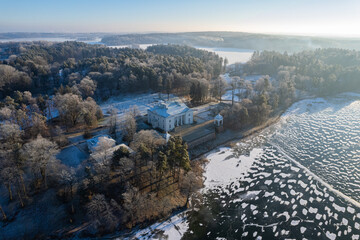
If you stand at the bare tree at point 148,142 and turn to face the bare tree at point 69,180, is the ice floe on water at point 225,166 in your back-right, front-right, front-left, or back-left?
back-left

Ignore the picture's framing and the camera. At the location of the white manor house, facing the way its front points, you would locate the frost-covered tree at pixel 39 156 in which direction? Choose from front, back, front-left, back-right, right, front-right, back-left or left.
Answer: right

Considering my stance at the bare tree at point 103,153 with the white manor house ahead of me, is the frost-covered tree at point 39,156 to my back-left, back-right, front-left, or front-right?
back-left

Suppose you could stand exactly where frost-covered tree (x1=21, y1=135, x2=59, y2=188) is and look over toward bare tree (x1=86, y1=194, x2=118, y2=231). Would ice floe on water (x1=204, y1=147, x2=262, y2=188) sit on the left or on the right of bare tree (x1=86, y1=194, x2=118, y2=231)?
left

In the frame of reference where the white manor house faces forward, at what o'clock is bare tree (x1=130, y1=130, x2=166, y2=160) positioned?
The bare tree is roughly at 2 o'clock from the white manor house.

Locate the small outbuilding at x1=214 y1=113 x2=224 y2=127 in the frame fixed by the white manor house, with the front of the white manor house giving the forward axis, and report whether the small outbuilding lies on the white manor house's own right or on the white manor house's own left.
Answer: on the white manor house's own left

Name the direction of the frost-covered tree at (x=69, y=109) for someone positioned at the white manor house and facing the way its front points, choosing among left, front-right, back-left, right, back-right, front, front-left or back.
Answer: back-right

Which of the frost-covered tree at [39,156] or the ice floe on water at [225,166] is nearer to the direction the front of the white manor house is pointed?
the ice floe on water

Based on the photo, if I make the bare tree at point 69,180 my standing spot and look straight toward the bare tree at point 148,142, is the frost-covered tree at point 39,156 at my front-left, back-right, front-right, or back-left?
front-left

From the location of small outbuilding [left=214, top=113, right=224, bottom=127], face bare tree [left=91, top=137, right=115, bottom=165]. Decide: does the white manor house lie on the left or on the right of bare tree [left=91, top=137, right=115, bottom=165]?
right

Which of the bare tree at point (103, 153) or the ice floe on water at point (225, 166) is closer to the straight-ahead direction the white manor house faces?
the ice floe on water
